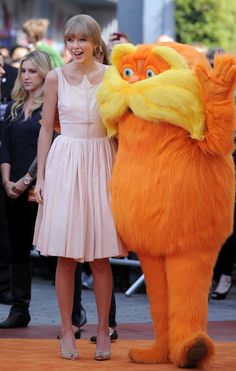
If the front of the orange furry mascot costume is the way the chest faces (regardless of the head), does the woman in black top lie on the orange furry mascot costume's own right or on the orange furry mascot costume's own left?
on the orange furry mascot costume's own right

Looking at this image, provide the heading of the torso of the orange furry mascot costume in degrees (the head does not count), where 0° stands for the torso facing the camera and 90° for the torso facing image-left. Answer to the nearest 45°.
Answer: approximately 45°

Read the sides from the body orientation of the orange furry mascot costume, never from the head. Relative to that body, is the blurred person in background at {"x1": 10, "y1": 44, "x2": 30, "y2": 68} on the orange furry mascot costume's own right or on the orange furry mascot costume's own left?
on the orange furry mascot costume's own right

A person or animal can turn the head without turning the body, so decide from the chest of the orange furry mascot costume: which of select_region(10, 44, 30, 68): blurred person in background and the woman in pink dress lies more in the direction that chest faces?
the woman in pink dress
